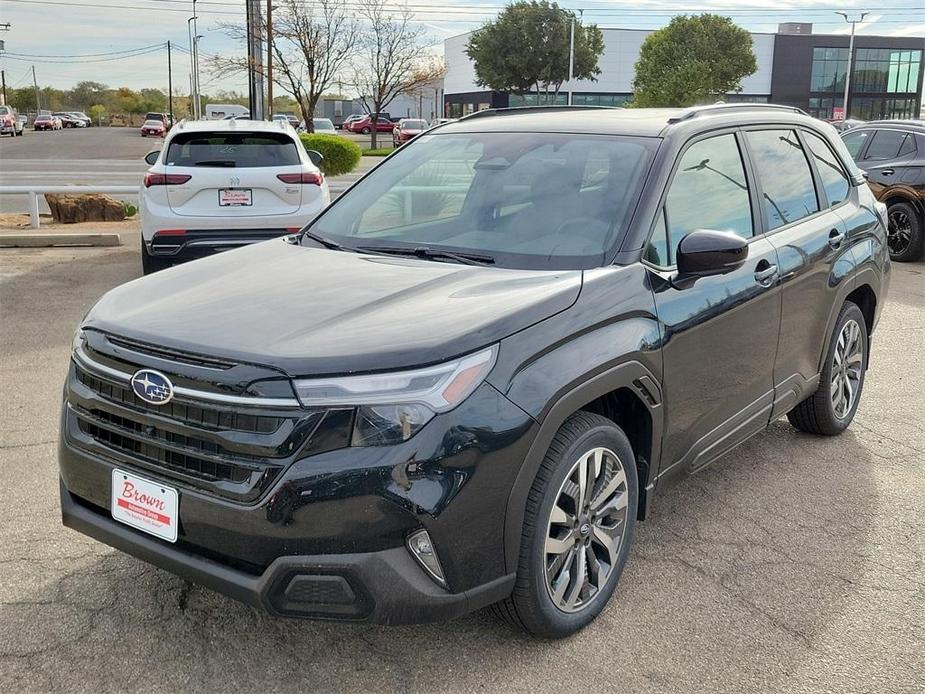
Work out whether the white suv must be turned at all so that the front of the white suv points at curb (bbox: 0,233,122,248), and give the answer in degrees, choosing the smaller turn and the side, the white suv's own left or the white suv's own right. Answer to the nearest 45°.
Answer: approximately 45° to the white suv's own left

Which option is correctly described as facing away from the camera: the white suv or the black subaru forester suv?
the white suv

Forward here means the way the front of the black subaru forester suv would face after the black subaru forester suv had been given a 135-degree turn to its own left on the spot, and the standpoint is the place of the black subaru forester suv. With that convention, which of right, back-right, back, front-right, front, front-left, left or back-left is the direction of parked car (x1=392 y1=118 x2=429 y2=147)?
left

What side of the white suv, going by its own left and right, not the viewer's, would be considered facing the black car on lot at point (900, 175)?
right

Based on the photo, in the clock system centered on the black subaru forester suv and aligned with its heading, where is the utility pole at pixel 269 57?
The utility pole is roughly at 4 o'clock from the black subaru forester suv.

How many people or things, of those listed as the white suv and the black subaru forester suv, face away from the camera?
1

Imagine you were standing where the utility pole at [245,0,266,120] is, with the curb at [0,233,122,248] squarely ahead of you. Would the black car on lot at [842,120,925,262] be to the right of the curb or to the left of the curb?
left

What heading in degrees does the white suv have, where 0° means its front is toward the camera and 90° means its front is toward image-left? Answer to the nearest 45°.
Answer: approximately 180°

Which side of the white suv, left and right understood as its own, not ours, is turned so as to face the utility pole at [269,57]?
front

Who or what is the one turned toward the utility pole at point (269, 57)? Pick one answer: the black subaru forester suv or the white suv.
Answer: the white suv

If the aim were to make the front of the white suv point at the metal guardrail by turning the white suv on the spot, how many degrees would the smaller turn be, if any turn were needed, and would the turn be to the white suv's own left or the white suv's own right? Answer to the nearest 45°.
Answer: approximately 45° to the white suv's own left

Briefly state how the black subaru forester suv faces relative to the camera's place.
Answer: facing the viewer and to the left of the viewer

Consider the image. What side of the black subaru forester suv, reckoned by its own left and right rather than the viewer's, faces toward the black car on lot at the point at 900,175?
back

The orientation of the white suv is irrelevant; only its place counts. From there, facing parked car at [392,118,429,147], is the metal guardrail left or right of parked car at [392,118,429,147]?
left

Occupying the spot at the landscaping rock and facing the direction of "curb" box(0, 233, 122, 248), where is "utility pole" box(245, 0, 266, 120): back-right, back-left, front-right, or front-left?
back-left

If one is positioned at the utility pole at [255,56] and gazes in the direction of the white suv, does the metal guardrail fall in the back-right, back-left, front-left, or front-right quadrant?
front-right

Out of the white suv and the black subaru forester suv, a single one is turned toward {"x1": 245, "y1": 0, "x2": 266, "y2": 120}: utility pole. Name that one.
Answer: the white suv

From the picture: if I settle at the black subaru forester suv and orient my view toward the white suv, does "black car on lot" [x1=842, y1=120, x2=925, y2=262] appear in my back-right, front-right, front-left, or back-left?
front-right

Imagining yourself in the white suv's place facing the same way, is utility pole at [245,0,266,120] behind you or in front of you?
in front
